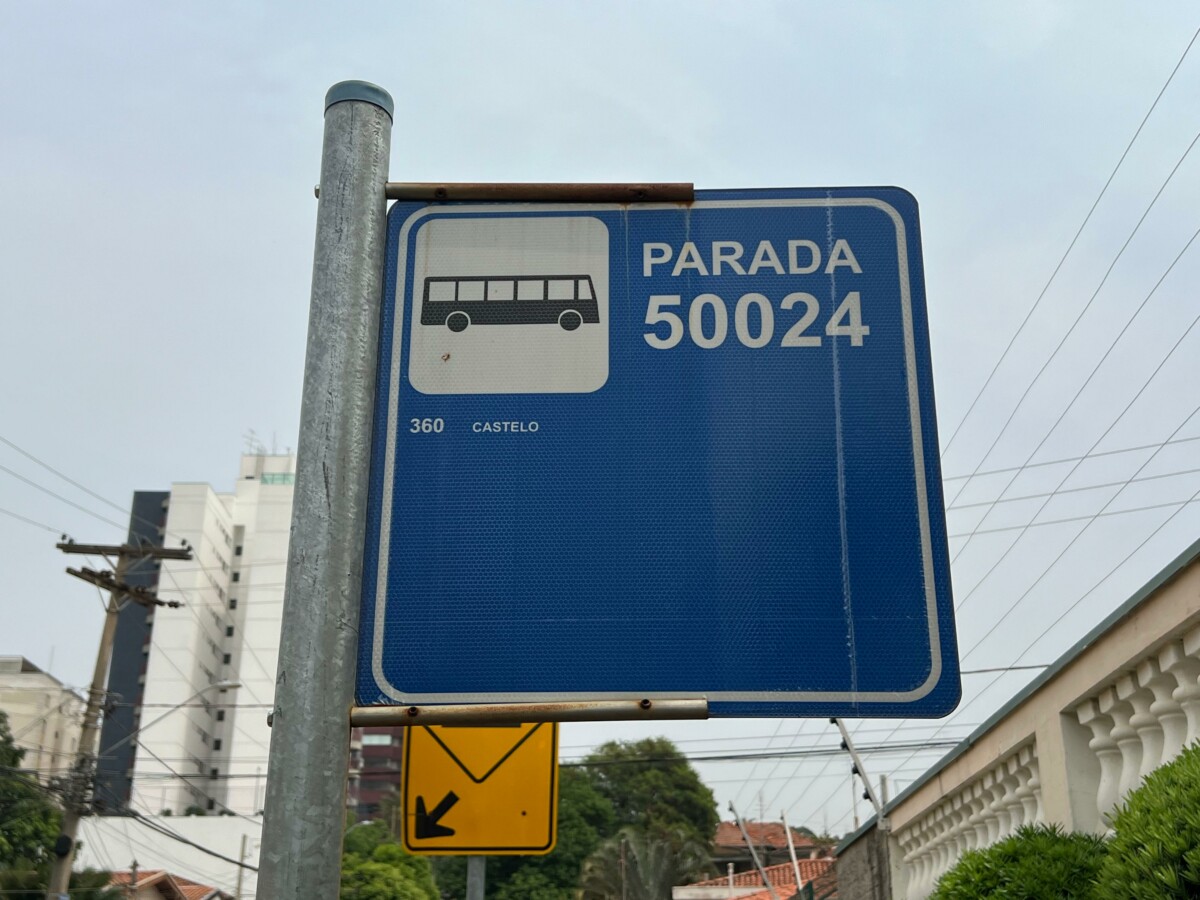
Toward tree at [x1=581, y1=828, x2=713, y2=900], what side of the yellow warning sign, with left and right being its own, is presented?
back

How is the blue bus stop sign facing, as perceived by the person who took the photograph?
facing the viewer

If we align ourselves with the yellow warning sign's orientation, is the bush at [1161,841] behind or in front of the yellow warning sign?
in front

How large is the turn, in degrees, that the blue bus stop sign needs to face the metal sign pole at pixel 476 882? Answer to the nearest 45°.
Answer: approximately 180°

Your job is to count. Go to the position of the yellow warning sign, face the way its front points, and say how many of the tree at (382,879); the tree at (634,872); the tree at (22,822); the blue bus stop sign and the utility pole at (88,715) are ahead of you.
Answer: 1

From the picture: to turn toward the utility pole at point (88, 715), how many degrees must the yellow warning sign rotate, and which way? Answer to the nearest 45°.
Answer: approximately 180°

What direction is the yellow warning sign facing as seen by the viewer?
toward the camera

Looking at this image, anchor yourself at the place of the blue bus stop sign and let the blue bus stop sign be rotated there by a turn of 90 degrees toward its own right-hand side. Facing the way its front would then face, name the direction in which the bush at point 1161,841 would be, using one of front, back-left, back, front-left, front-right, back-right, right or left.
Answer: back-right

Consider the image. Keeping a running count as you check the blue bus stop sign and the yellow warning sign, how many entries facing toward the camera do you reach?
2

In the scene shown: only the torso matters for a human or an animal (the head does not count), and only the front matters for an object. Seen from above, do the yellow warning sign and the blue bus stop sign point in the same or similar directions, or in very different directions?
same or similar directions

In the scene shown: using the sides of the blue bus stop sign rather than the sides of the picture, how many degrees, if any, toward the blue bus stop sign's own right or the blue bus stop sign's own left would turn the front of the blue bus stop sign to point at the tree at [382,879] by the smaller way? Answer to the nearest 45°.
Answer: approximately 180°

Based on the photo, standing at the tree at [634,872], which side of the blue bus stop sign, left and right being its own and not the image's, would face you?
back

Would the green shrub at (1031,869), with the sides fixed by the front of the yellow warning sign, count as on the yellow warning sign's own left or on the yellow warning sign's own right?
on the yellow warning sign's own left
